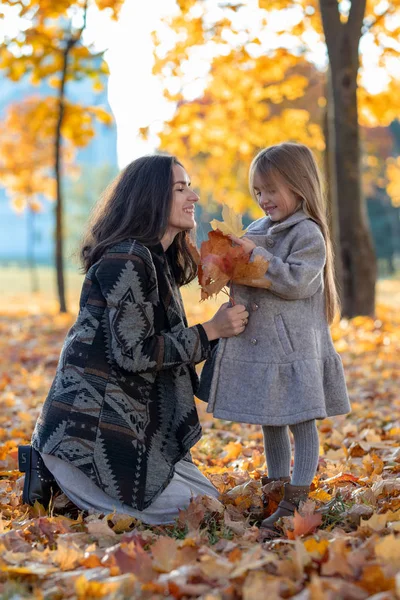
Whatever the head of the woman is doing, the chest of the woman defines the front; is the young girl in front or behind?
in front

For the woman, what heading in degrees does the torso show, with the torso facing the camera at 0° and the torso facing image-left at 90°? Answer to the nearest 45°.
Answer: approximately 270°

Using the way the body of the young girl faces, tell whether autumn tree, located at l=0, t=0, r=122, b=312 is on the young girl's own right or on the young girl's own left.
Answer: on the young girl's own right

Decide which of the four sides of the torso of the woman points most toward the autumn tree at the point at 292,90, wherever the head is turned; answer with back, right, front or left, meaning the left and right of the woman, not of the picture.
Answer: left

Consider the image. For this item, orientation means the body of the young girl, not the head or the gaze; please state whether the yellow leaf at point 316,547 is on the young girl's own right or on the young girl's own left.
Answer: on the young girl's own left

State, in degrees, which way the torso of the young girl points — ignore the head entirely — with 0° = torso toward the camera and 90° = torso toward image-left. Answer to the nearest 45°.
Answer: approximately 45°

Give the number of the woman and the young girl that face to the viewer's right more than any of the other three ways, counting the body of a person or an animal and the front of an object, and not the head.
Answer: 1

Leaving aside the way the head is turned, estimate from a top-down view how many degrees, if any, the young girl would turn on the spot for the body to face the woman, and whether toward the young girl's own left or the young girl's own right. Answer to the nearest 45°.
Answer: approximately 45° to the young girl's own right

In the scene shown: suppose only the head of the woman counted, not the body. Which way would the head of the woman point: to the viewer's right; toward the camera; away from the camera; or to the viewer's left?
to the viewer's right

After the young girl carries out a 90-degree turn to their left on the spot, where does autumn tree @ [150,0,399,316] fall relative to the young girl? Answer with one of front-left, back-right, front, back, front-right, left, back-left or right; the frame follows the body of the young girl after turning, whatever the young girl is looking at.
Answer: back-left
